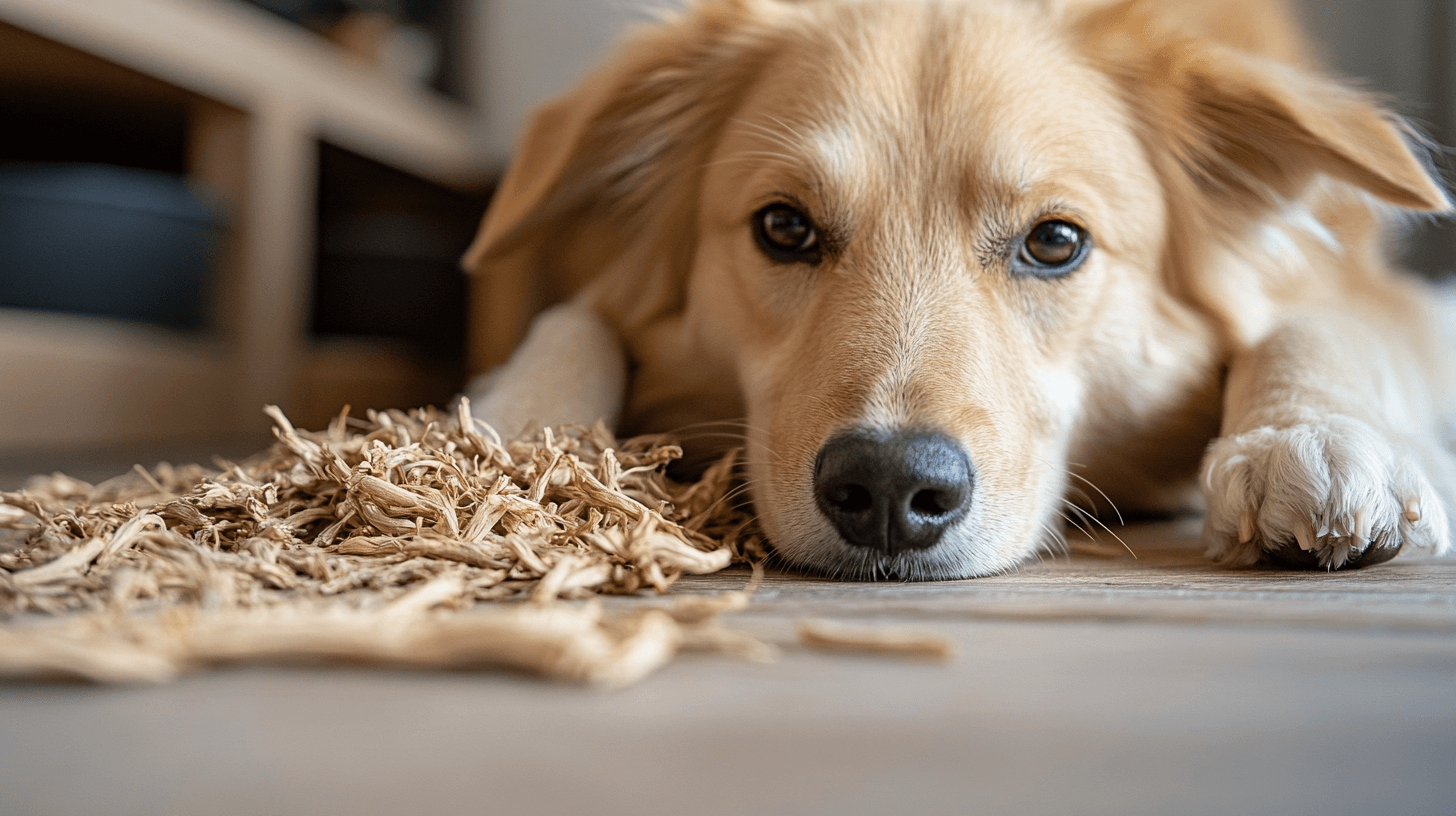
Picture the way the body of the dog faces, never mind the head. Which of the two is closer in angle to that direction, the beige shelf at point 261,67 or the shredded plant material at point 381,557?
the shredded plant material

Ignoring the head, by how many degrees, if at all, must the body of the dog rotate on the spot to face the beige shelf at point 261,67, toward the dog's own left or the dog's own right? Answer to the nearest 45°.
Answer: approximately 135° to the dog's own right

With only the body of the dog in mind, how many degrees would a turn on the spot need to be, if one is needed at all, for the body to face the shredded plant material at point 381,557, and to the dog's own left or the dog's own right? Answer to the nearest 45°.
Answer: approximately 45° to the dog's own right

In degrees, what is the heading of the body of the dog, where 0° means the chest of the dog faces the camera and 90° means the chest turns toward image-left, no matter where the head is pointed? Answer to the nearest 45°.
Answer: approximately 0°

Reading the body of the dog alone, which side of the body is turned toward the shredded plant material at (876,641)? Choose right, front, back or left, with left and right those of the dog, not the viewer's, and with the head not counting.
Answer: front
